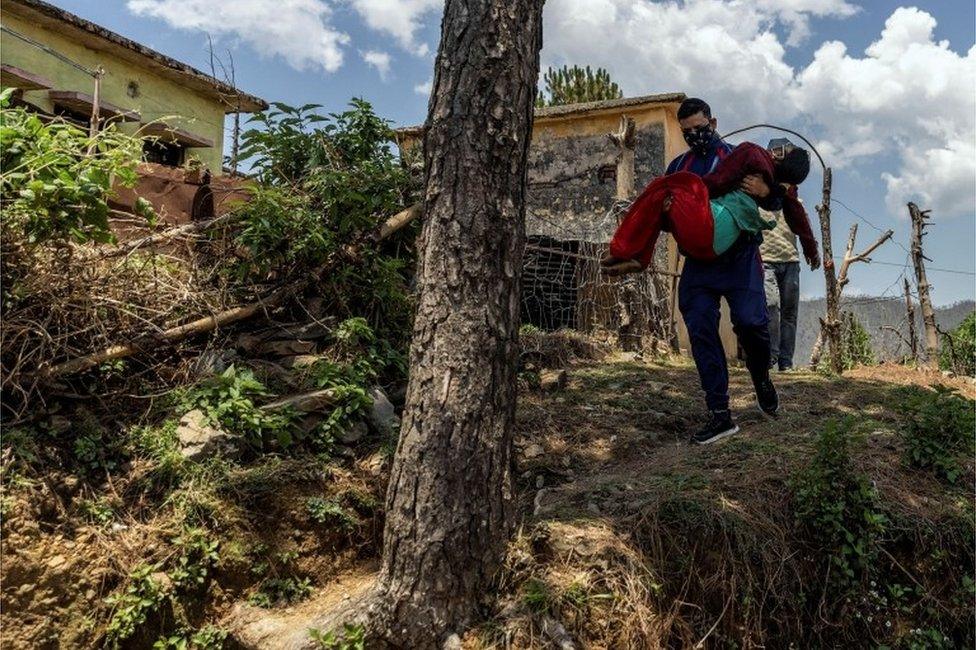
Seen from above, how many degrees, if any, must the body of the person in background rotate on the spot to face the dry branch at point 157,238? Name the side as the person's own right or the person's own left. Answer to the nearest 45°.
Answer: approximately 45° to the person's own right

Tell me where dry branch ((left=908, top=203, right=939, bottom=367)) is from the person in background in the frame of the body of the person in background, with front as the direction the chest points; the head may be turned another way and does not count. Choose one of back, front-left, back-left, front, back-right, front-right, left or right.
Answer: back-left

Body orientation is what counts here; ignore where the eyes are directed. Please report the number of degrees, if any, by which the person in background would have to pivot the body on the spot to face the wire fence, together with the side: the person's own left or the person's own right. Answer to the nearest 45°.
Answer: approximately 90° to the person's own right

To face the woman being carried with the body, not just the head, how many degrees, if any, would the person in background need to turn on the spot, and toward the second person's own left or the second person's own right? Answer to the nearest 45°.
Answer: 0° — they already face them

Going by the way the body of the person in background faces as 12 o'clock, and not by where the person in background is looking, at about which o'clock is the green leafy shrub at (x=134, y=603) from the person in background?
The green leafy shrub is roughly at 1 o'clock from the person in background.

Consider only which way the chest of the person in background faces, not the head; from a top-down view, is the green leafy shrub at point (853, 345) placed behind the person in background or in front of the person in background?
behind

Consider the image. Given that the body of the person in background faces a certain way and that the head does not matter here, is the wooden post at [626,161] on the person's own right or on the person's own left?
on the person's own right
